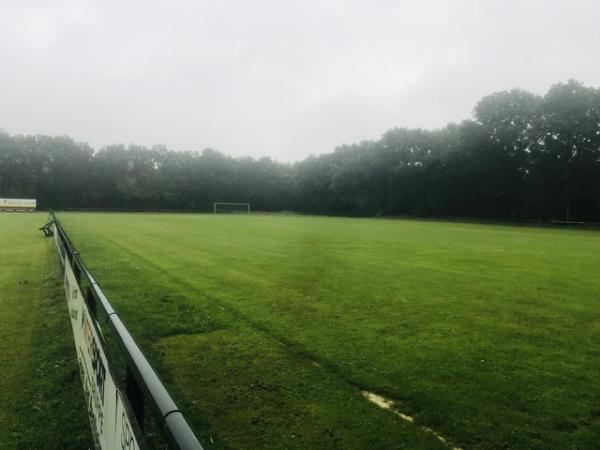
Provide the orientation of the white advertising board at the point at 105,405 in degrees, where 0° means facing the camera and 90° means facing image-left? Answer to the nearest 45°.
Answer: approximately 90°
